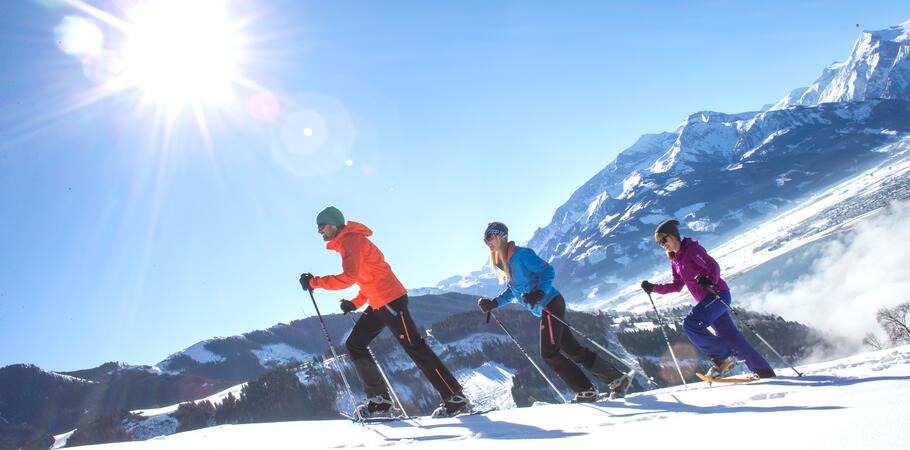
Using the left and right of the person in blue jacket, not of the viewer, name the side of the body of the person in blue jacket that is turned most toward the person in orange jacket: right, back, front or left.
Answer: front

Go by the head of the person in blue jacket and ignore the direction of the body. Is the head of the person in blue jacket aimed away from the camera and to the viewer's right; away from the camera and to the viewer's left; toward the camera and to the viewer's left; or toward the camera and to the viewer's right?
toward the camera and to the viewer's left

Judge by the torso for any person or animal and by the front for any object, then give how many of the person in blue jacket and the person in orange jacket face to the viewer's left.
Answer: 2

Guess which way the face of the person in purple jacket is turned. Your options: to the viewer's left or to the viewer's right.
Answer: to the viewer's left

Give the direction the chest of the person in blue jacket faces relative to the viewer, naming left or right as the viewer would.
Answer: facing to the left of the viewer

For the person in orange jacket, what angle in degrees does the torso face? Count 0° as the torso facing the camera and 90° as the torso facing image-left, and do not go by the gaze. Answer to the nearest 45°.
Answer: approximately 90°

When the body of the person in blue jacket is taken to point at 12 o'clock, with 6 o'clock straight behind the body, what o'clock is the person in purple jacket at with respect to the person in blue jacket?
The person in purple jacket is roughly at 6 o'clock from the person in blue jacket.

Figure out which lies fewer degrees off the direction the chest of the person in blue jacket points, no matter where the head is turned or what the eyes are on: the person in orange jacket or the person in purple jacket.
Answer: the person in orange jacket

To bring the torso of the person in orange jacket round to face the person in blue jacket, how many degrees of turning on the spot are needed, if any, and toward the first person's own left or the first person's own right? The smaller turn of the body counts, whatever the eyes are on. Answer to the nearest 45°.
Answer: approximately 180°

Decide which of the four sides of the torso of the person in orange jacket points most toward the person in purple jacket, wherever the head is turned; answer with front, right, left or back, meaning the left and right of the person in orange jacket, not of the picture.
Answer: back
